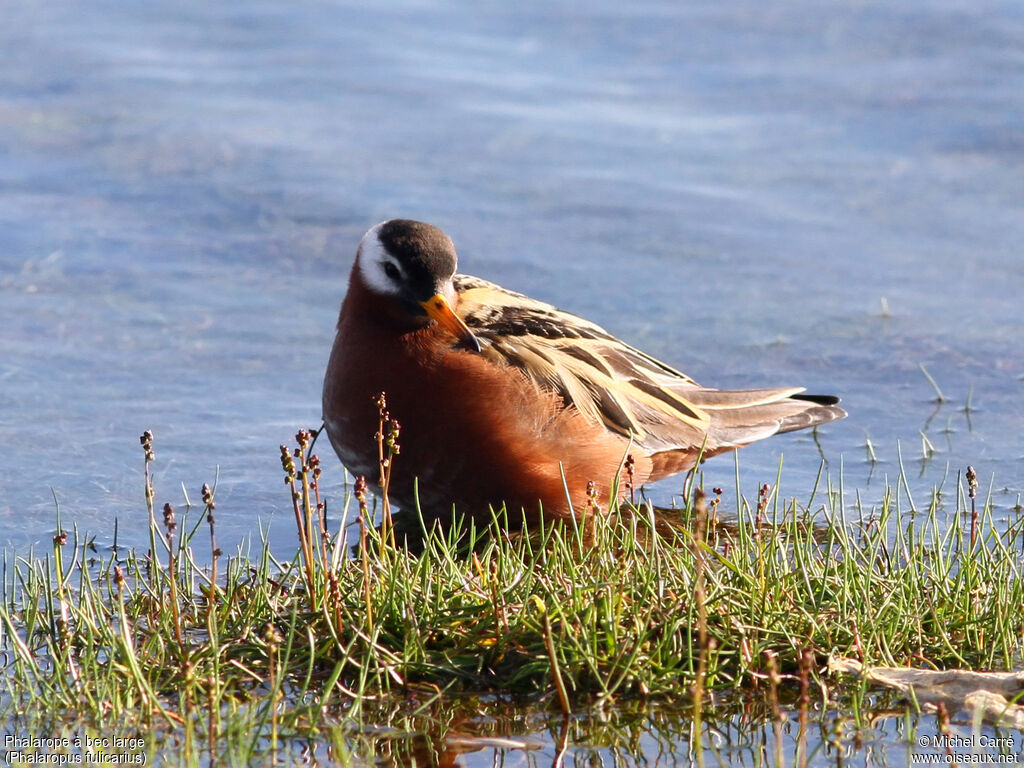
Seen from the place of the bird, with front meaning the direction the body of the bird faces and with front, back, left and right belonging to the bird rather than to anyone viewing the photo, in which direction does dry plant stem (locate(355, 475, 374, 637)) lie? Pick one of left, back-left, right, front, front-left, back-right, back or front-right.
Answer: front-left

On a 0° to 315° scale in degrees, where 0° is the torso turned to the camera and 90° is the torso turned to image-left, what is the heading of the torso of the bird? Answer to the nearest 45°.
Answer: approximately 45°
